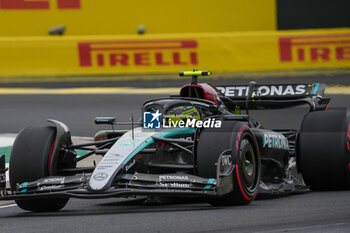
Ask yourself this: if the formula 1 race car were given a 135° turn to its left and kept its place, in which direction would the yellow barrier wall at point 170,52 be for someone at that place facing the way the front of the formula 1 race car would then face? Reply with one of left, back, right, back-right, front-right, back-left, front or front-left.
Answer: left

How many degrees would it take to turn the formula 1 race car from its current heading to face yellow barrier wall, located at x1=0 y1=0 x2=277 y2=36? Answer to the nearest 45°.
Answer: approximately 135° to its right
